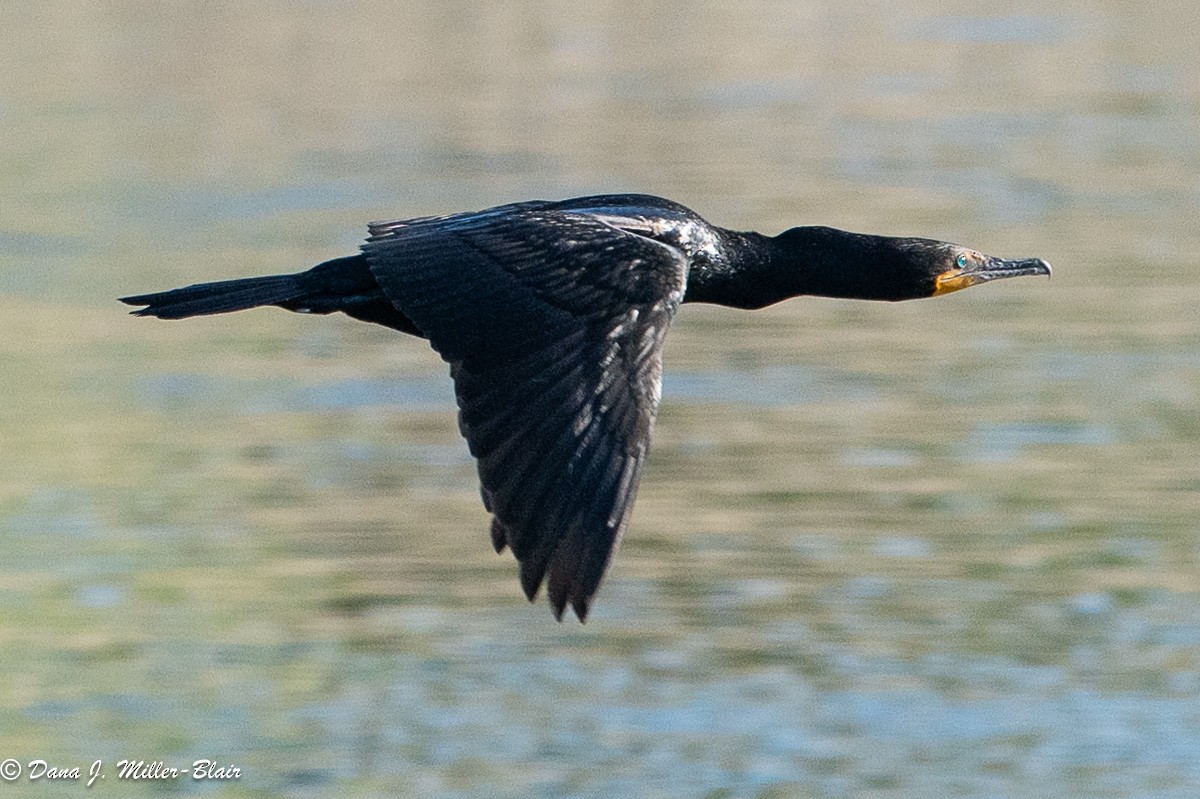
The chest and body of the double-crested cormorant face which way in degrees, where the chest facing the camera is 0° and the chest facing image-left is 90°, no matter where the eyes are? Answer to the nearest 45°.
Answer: approximately 270°
